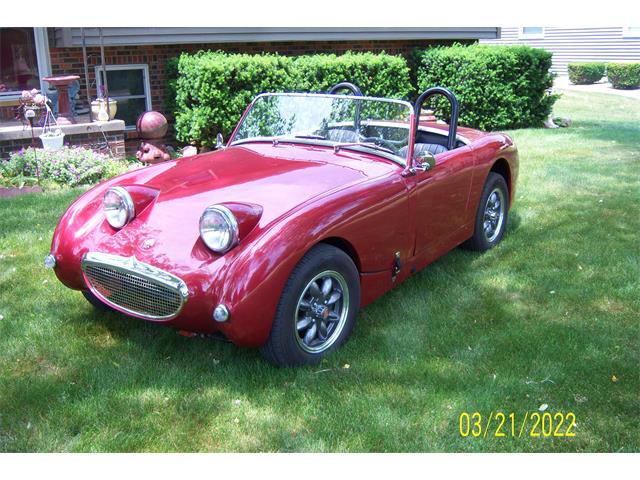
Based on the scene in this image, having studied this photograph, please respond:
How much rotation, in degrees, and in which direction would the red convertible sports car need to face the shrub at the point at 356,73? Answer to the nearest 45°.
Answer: approximately 135° to its right

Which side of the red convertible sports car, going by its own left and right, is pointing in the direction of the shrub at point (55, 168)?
right

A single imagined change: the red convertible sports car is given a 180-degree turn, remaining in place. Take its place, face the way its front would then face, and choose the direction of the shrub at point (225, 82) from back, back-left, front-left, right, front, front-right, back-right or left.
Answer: front-left

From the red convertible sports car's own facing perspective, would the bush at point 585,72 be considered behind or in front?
behind

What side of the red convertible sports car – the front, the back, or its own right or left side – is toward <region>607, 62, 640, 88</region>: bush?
back

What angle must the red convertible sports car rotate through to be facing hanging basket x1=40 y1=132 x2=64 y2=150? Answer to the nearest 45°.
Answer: approximately 90° to its right

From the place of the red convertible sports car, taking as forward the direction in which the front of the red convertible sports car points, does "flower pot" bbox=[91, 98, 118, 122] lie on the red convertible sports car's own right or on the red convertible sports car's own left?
on the red convertible sports car's own right

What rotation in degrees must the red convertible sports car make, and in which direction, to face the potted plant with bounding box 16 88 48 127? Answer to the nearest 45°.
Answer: approximately 90° to its right
